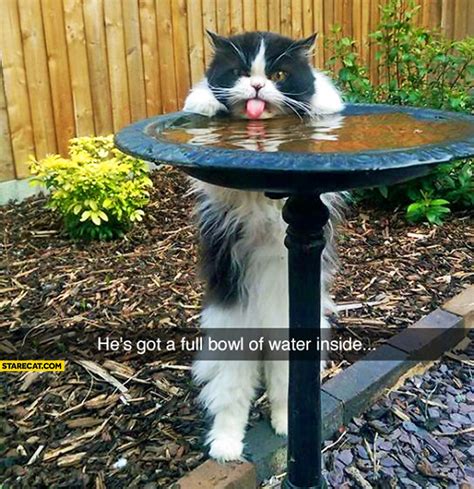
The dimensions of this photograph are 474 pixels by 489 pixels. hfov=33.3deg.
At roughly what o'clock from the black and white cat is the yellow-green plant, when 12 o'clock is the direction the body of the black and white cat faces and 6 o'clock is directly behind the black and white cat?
The yellow-green plant is roughly at 5 o'clock from the black and white cat.

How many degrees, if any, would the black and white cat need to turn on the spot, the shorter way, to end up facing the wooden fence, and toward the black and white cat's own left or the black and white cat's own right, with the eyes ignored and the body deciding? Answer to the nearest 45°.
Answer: approximately 180°

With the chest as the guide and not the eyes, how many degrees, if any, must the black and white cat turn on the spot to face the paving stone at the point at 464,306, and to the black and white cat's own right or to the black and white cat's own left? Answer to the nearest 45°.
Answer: approximately 135° to the black and white cat's own left

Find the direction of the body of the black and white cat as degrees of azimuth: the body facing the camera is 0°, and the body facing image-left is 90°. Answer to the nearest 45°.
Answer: approximately 0°

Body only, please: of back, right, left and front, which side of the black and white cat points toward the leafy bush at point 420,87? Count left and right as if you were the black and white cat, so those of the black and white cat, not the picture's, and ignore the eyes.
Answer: back
